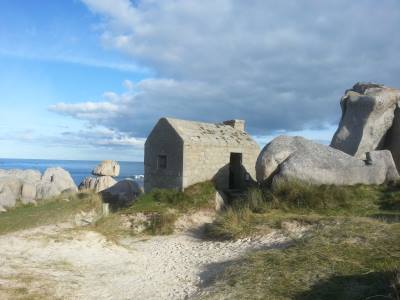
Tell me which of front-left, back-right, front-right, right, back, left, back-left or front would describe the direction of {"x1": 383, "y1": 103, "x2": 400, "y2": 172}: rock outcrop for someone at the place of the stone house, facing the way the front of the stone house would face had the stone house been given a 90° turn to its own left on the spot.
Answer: front-right

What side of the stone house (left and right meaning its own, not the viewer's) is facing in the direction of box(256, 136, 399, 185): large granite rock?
left

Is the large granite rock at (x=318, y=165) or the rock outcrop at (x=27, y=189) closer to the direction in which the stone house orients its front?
the large granite rock

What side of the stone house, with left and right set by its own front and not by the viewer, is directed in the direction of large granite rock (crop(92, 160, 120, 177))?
back

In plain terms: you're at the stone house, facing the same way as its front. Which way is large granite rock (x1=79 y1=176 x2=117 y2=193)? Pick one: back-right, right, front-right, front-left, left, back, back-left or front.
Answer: back

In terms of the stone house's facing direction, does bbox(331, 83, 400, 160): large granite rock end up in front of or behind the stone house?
in front

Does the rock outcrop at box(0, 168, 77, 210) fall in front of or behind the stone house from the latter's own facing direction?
behind

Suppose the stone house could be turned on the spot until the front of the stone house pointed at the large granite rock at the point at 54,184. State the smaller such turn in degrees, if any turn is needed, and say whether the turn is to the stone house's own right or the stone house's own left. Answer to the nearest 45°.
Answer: approximately 180°
